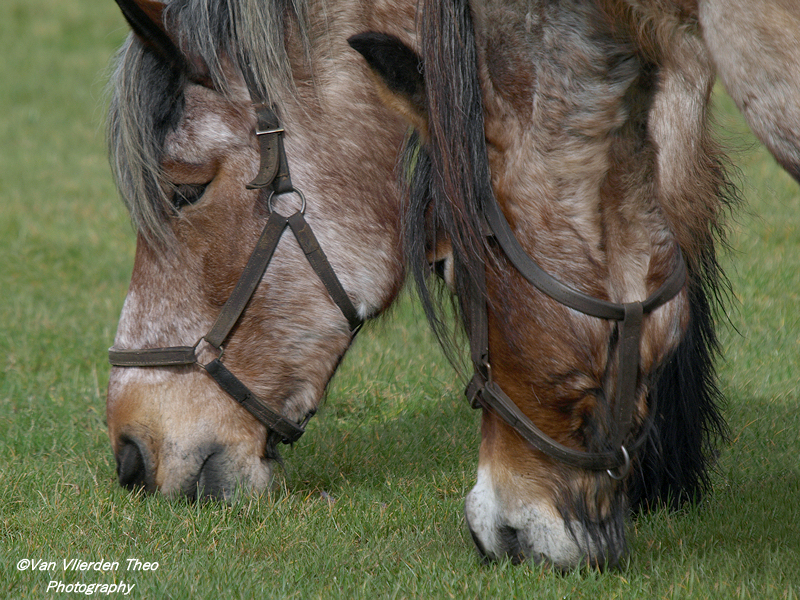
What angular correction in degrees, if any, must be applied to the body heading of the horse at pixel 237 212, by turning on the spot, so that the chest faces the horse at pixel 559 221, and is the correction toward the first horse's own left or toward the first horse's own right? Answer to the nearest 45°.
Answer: approximately 135° to the first horse's own left

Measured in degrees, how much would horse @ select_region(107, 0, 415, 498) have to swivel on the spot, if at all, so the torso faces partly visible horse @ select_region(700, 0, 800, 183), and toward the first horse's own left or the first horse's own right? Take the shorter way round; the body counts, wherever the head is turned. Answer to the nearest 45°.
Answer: approximately 135° to the first horse's own left
